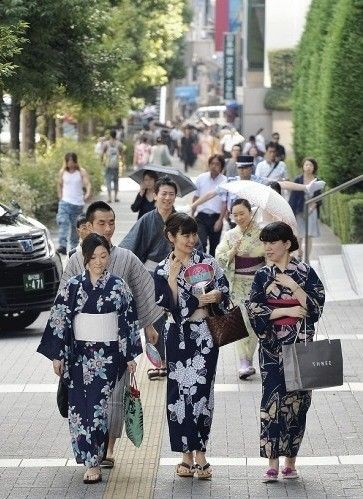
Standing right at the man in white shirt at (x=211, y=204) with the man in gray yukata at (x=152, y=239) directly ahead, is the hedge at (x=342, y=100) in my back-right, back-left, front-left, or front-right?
back-left

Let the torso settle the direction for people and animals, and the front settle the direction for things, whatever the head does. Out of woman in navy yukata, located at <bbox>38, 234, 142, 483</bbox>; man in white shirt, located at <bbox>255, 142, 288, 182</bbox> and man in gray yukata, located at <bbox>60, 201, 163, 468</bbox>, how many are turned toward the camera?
3

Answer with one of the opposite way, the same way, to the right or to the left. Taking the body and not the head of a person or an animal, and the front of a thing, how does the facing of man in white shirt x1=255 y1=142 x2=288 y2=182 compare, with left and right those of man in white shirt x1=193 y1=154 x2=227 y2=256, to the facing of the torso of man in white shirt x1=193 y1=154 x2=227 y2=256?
the same way

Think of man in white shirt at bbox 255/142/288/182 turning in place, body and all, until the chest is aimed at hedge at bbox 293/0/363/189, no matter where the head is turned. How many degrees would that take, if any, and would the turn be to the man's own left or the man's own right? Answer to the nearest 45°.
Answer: approximately 135° to the man's own left

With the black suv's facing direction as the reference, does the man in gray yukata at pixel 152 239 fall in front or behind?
in front

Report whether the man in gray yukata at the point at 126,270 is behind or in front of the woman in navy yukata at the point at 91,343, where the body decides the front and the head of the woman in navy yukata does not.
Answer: behind

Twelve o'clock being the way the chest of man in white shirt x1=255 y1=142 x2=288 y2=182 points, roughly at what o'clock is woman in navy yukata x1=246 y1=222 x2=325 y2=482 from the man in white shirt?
The woman in navy yukata is roughly at 12 o'clock from the man in white shirt.

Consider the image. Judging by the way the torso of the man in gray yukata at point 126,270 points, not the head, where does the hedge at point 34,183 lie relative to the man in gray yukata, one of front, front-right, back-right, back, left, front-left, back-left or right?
back

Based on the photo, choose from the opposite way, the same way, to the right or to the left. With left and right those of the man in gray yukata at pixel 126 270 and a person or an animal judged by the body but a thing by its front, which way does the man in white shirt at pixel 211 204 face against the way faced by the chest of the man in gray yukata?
the same way

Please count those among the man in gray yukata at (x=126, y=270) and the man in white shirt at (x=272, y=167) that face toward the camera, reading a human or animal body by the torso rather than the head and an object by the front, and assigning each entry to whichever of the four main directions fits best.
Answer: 2

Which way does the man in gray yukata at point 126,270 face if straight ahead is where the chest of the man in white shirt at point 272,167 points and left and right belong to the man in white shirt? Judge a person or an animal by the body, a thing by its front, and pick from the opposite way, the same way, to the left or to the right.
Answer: the same way

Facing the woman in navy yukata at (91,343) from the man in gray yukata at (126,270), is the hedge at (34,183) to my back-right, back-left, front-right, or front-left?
back-right

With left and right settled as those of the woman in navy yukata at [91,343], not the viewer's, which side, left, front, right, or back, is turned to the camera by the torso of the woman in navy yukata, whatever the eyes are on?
front

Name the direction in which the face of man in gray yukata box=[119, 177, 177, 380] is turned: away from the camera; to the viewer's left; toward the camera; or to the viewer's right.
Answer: toward the camera

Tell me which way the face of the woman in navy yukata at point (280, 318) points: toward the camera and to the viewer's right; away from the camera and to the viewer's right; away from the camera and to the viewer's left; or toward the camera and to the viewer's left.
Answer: toward the camera and to the viewer's left

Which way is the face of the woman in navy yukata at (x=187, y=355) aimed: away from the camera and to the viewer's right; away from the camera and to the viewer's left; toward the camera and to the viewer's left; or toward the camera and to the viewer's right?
toward the camera and to the viewer's right

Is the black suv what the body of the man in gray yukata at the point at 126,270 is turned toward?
no

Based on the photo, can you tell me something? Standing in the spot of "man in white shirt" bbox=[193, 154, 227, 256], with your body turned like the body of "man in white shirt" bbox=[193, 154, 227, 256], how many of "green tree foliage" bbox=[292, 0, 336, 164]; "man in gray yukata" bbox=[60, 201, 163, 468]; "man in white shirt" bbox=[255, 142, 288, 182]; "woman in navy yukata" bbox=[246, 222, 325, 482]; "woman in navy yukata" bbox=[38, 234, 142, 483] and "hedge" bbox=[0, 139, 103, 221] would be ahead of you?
3
